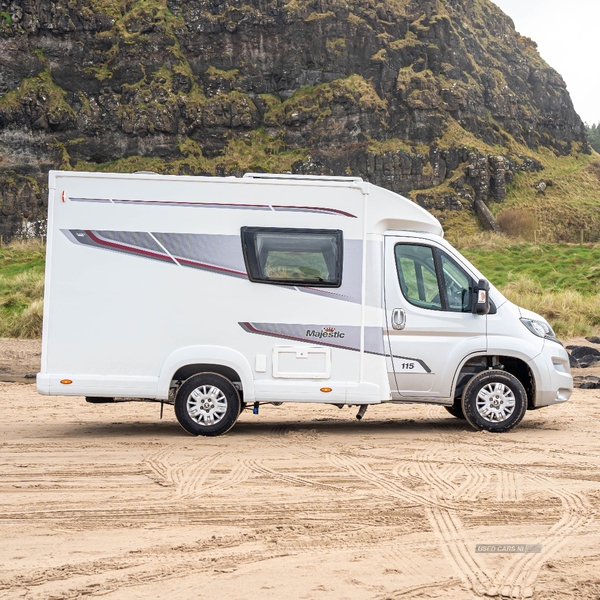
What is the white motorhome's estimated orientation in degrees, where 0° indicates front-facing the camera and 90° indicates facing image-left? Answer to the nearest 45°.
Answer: approximately 270°
